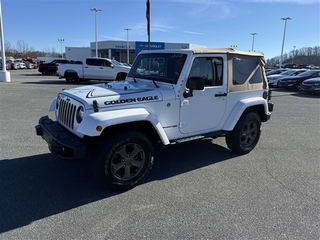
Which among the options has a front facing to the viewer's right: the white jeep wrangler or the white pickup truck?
the white pickup truck

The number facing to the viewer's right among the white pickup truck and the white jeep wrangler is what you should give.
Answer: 1

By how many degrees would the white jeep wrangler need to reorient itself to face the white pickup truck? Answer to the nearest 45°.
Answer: approximately 135° to its right

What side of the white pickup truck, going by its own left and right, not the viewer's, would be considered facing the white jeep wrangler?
right

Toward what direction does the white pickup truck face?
to the viewer's right

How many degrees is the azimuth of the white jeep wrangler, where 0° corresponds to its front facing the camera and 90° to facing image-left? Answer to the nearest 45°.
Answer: approximately 45°
